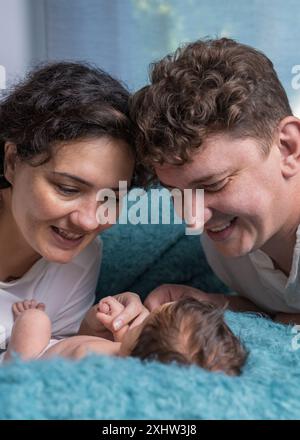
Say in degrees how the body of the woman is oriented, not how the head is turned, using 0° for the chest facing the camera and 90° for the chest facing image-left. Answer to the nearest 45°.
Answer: approximately 315°

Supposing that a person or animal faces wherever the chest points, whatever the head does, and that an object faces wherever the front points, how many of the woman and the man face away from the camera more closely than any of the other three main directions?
0

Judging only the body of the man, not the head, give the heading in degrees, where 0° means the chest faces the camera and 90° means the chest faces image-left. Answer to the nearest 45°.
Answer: approximately 45°
